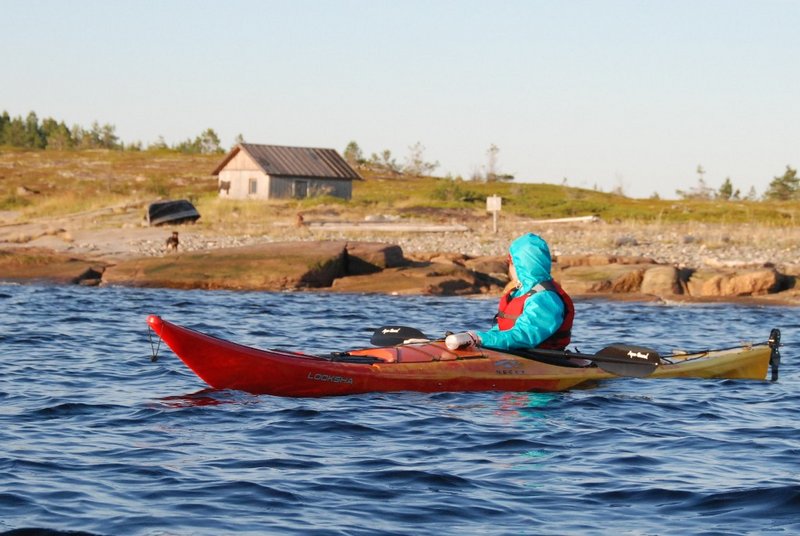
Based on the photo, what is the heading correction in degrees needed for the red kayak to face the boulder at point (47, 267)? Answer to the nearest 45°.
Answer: approximately 45° to its right

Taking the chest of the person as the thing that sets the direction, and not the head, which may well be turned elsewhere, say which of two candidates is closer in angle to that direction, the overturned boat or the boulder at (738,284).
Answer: the overturned boat

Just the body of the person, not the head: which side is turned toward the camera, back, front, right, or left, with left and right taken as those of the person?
left

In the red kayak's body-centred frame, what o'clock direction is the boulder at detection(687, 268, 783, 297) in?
The boulder is roughly at 4 o'clock from the red kayak.

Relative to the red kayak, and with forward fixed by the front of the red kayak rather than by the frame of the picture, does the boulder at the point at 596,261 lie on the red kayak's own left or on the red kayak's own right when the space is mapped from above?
on the red kayak's own right

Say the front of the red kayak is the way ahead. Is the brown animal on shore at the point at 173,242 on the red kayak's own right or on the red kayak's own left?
on the red kayak's own right

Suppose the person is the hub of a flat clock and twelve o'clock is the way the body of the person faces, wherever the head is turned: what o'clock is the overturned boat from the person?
The overturned boat is roughly at 2 o'clock from the person.

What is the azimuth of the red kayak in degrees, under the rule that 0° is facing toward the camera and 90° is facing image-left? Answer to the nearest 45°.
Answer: approximately 90°

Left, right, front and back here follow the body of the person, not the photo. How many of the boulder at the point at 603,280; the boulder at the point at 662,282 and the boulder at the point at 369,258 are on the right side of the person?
3

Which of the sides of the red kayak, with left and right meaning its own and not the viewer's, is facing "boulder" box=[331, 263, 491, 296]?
right
